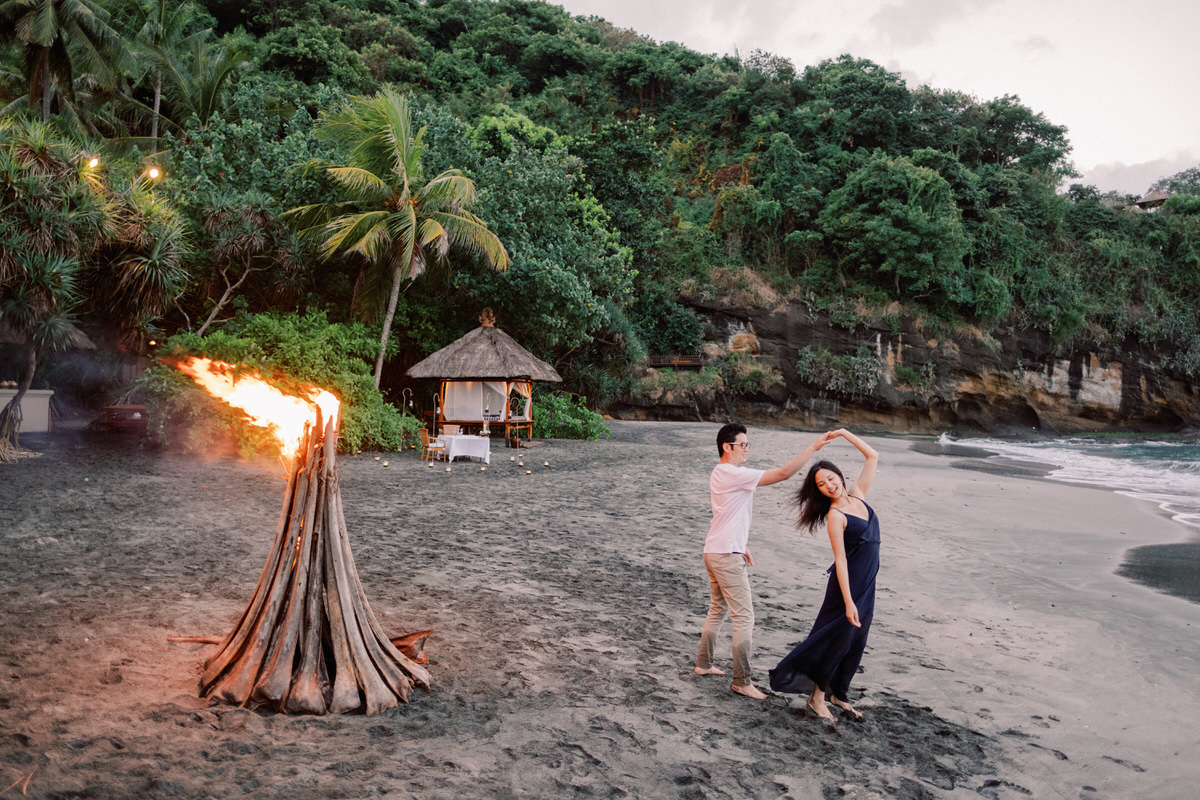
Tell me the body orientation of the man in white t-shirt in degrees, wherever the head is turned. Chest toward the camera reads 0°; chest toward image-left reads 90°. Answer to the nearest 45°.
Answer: approximately 270°

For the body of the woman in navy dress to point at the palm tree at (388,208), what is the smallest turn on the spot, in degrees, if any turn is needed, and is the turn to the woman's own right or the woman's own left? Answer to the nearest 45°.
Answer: approximately 180°

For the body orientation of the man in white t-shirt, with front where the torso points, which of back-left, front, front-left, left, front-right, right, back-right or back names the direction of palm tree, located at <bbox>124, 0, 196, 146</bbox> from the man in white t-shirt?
back-left

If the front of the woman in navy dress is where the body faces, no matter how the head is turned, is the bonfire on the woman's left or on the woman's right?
on the woman's right

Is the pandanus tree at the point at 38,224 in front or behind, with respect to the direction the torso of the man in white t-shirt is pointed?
behind

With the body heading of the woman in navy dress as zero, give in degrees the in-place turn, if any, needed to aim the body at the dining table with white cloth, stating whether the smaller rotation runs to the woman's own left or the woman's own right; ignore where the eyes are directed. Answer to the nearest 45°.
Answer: approximately 180°

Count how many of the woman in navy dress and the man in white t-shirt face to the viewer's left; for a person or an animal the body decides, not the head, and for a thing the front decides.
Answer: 0

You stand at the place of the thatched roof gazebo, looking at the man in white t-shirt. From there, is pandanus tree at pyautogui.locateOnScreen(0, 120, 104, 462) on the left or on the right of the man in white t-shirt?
right

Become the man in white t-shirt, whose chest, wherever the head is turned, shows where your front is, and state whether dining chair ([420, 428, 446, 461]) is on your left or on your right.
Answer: on your left

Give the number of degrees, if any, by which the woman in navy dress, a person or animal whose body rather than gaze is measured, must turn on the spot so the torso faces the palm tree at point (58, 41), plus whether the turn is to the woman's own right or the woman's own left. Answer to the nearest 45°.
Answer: approximately 180°

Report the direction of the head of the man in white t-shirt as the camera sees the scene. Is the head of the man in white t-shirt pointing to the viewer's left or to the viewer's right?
to the viewer's right
